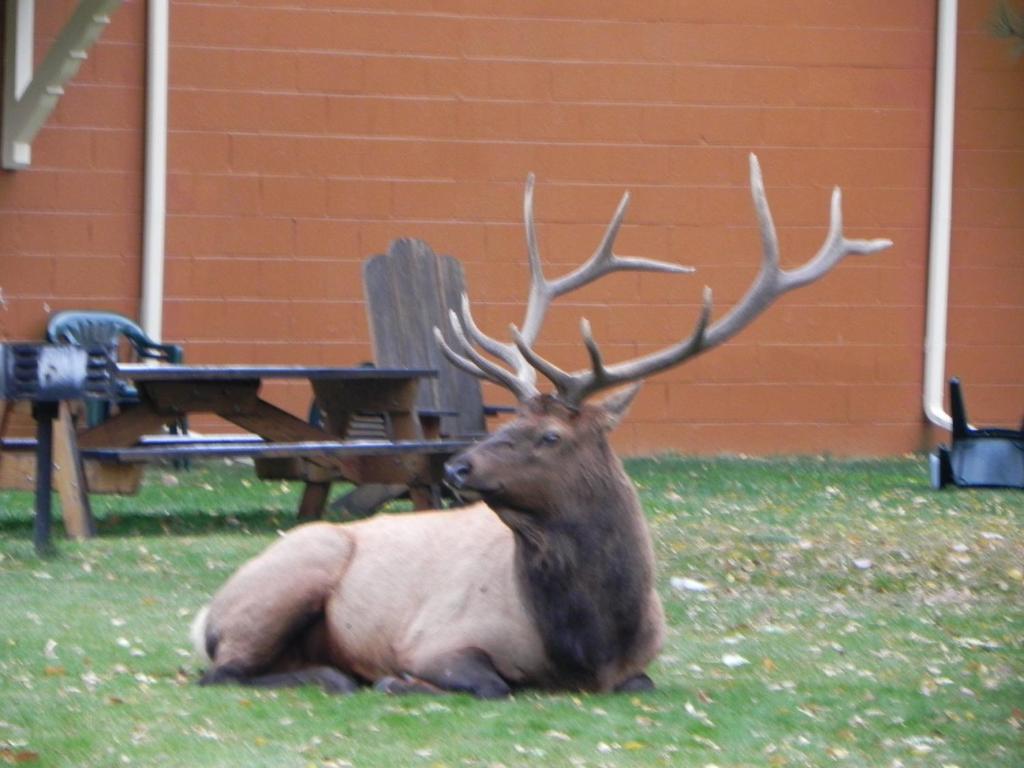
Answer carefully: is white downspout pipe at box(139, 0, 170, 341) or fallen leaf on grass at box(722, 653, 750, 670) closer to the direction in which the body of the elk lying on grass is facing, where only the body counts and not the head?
the fallen leaf on grass

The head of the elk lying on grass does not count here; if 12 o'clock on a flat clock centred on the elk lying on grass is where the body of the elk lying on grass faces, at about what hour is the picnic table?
The picnic table is roughly at 7 o'clock from the elk lying on grass.

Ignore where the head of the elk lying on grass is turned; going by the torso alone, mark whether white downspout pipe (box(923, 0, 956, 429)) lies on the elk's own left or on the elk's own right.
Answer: on the elk's own left

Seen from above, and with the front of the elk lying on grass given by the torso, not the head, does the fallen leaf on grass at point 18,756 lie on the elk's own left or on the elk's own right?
on the elk's own right

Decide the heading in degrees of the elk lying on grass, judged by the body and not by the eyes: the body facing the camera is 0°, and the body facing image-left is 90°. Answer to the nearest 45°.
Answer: approximately 315°

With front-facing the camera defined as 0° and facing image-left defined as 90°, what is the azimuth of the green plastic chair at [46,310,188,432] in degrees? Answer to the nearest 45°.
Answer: approximately 315°

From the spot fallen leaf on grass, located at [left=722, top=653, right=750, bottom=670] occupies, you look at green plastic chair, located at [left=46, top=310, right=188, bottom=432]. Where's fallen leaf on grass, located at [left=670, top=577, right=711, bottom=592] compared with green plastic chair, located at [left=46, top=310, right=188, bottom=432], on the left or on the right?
right

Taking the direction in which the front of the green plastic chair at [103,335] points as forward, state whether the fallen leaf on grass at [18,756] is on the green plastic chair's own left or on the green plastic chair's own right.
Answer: on the green plastic chair's own right

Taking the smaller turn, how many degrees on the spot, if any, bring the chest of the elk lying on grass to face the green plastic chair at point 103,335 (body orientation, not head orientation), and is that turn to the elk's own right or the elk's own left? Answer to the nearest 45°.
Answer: approximately 180°
